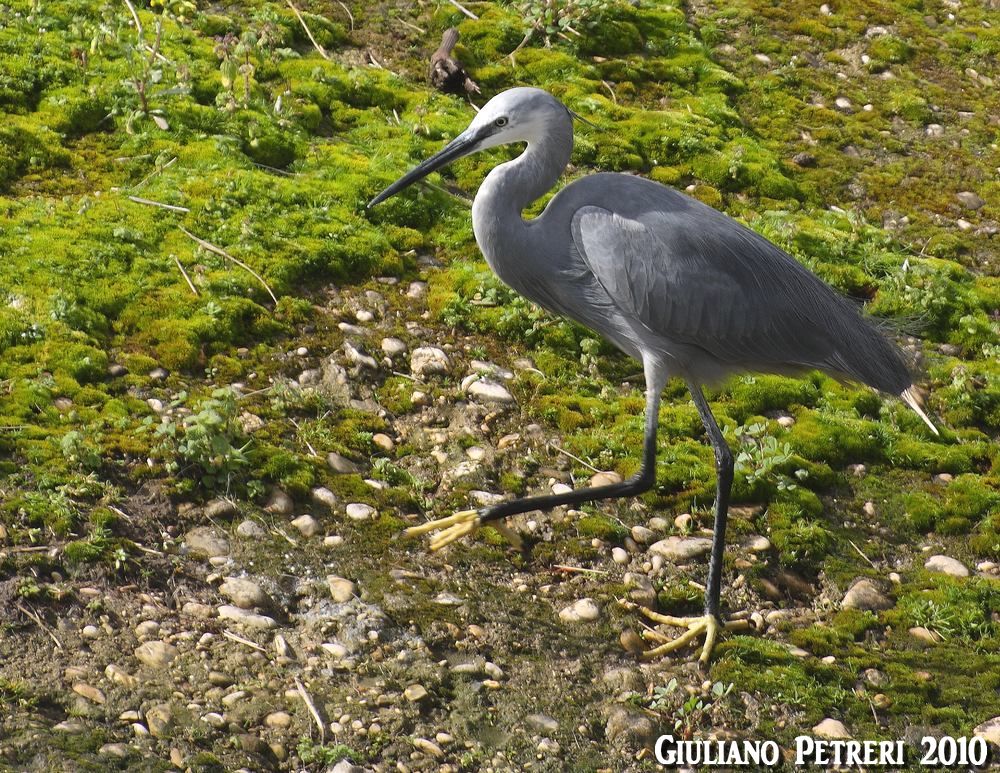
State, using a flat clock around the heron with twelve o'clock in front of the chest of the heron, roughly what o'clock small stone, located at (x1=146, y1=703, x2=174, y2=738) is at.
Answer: The small stone is roughly at 10 o'clock from the heron.

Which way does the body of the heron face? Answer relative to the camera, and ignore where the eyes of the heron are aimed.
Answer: to the viewer's left

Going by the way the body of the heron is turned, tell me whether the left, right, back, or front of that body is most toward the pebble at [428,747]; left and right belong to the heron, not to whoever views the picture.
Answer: left

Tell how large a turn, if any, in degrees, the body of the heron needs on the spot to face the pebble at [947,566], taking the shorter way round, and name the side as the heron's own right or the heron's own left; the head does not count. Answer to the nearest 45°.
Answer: approximately 180°

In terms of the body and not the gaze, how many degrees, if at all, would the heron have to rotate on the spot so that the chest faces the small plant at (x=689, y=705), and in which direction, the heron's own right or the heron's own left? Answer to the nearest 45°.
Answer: approximately 90° to the heron's own left

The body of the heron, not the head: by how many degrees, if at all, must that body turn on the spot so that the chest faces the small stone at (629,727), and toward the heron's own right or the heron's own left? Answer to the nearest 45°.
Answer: approximately 90° to the heron's own left

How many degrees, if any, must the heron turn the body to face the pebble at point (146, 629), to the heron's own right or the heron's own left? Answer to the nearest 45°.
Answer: approximately 45° to the heron's own left

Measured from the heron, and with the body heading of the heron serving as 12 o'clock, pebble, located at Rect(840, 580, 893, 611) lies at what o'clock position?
The pebble is roughly at 7 o'clock from the heron.
